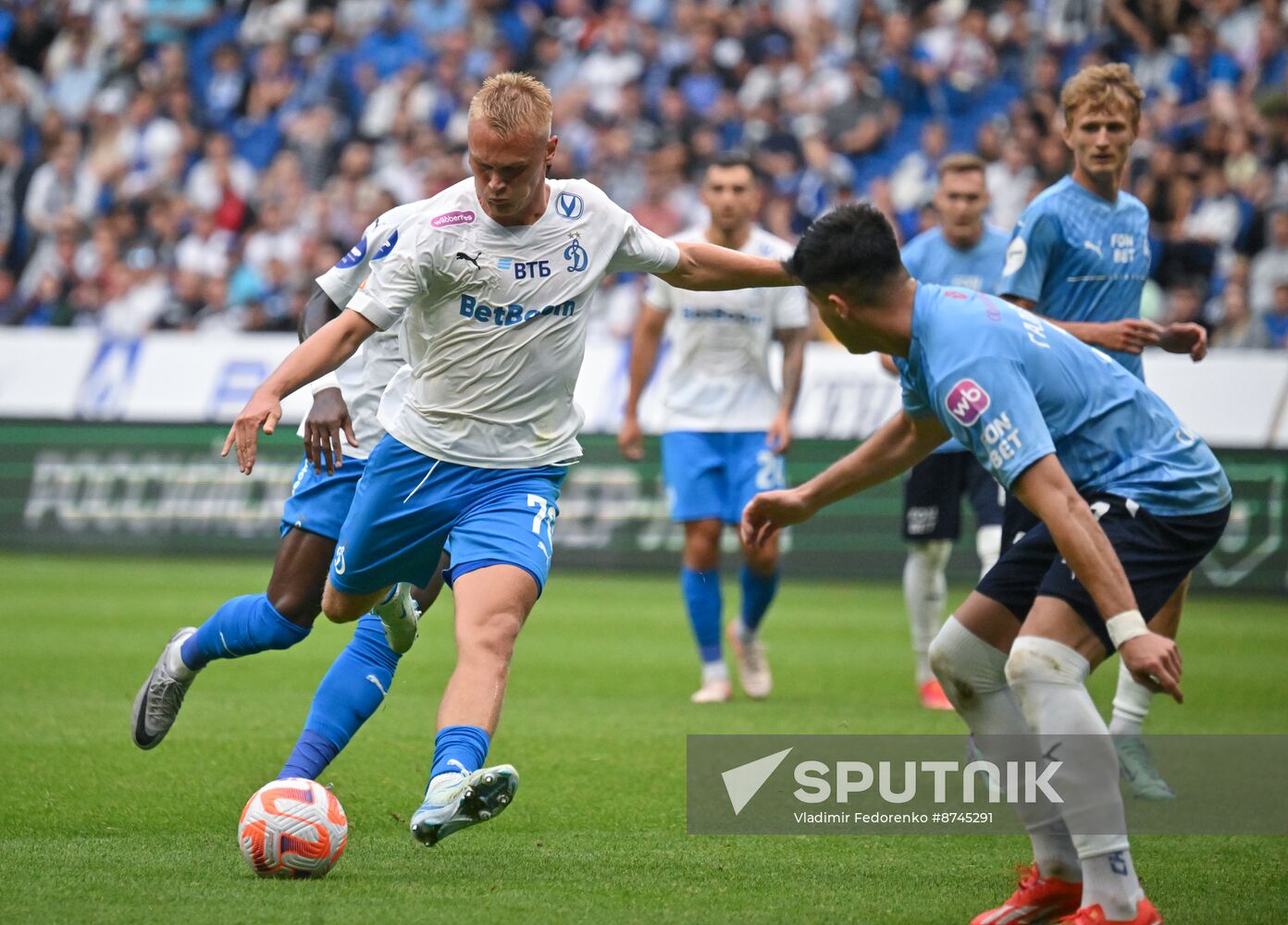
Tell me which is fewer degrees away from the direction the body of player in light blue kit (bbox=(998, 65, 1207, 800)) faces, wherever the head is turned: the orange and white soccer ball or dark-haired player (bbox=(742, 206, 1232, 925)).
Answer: the dark-haired player

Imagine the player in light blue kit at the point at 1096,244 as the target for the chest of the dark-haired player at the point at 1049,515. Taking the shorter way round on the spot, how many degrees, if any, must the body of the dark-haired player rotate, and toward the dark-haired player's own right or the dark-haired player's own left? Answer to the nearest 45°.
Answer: approximately 90° to the dark-haired player's own right

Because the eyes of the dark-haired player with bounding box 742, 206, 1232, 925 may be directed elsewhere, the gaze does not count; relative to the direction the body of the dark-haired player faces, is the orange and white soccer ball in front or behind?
in front

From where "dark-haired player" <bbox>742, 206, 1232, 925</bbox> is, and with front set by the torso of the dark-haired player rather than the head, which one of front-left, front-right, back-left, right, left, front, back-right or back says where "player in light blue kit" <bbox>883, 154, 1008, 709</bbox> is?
right

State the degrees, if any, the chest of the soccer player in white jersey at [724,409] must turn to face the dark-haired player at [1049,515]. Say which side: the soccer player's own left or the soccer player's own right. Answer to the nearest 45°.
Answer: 0° — they already face them

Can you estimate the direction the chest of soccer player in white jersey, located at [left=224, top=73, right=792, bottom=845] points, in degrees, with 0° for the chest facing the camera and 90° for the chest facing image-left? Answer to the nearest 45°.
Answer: approximately 0°

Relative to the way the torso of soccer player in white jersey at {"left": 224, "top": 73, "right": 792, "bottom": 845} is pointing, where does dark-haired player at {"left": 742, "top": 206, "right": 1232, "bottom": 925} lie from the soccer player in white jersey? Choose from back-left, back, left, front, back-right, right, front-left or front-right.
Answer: front-left

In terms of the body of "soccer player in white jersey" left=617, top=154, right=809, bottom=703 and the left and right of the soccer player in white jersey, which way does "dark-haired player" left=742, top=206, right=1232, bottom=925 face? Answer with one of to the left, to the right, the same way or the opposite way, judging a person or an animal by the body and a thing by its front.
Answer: to the right

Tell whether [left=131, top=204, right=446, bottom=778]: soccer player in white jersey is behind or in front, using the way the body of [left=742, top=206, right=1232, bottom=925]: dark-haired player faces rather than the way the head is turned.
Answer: in front

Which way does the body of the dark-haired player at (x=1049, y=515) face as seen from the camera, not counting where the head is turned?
to the viewer's left
